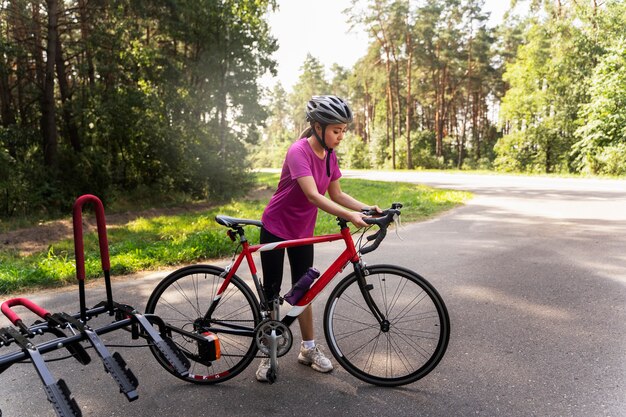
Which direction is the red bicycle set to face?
to the viewer's right

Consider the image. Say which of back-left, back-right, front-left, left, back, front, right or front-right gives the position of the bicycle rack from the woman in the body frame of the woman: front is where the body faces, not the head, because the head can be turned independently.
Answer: right

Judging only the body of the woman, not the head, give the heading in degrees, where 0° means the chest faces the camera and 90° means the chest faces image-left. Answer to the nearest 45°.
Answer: approximately 315°

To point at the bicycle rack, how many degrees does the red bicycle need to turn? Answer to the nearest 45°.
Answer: approximately 135° to its right
